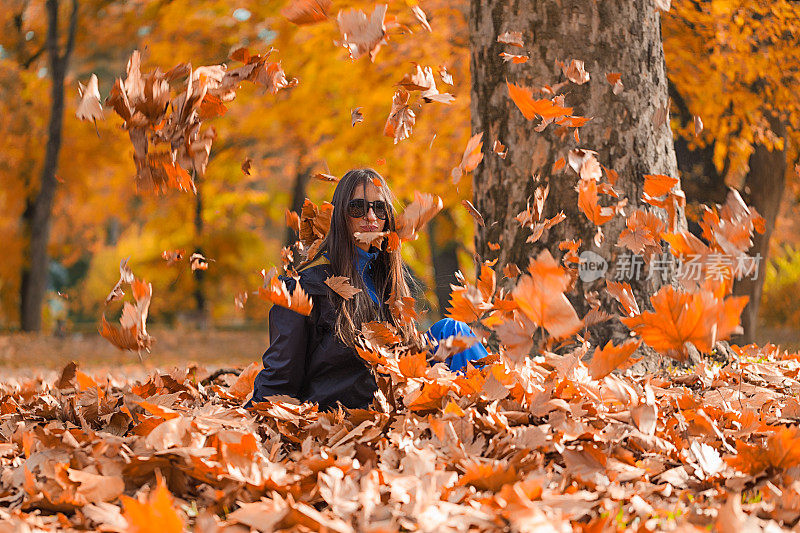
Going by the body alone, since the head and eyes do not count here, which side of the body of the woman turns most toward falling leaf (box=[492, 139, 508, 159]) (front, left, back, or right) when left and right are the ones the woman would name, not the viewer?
left

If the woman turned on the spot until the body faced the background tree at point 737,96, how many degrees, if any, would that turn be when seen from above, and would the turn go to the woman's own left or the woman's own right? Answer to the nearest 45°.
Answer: approximately 90° to the woman's own left

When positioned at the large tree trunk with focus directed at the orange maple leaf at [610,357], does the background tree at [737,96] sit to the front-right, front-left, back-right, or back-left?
back-left

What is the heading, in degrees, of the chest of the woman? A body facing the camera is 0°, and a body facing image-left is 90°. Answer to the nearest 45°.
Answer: approximately 315°

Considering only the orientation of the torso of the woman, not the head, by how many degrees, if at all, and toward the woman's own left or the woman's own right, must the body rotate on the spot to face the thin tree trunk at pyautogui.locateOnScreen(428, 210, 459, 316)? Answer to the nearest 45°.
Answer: approximately 135° to the woman's own left

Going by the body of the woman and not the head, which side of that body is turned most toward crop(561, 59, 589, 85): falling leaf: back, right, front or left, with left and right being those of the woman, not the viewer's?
left
